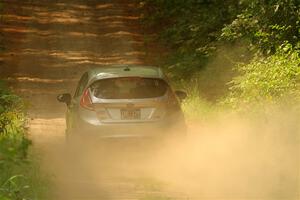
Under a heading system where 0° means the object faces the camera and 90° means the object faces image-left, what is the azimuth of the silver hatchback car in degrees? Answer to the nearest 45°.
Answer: approximately 180°
